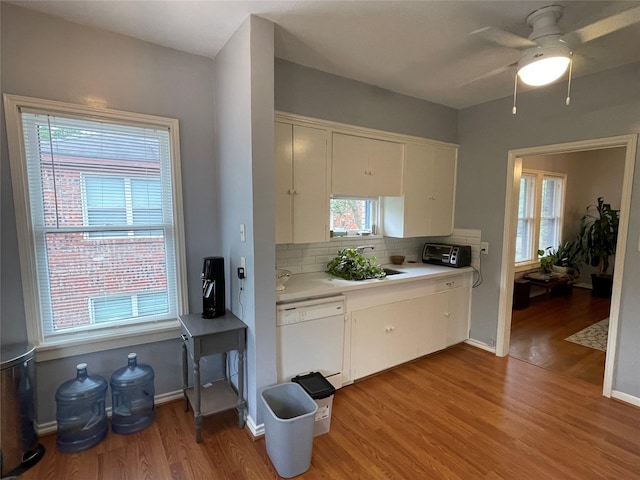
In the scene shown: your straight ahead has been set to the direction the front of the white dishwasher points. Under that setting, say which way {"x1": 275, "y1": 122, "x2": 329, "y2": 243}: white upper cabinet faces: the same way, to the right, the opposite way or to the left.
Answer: the same way

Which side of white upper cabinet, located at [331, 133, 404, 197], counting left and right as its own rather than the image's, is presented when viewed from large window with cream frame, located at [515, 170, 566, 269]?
left

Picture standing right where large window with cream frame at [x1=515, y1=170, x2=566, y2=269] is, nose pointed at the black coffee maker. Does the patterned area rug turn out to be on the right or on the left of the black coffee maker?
left

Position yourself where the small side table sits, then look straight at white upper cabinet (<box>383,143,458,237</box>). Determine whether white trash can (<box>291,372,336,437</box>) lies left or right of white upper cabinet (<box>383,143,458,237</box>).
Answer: right

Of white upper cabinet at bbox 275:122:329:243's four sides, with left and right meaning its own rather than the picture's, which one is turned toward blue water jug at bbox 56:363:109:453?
right

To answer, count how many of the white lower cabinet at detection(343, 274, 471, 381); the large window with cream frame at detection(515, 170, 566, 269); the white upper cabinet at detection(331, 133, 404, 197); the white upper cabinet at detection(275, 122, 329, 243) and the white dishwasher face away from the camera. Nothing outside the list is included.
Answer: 0

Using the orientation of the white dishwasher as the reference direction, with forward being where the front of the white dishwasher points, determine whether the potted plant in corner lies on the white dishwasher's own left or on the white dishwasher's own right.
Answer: on the white dishwasher's own left

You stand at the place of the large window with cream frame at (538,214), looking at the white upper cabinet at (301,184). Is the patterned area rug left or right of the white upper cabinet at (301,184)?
left

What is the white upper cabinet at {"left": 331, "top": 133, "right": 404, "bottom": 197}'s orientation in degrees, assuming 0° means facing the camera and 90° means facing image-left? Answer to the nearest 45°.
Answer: approximately 315°

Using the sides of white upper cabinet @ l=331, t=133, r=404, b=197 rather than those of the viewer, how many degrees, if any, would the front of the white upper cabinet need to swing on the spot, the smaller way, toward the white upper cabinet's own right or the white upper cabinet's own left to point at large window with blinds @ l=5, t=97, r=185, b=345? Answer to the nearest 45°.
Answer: approximately 90° to the white upper cabinet's own right

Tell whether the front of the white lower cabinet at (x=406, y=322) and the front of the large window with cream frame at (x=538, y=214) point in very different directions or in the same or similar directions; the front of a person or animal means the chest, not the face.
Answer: same or similar directions

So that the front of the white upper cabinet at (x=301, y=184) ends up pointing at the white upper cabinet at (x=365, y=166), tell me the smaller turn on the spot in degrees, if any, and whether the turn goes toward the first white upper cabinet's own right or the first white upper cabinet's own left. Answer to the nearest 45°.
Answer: approximately 90° to the first white upper cabinet's own left

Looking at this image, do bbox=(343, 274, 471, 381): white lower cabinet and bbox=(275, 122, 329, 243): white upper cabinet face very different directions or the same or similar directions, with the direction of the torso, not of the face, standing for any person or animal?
same or similar directions

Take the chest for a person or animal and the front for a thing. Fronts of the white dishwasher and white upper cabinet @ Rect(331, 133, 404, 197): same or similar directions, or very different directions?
same or similar directions

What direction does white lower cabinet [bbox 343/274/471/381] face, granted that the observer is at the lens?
facing the viewer and to the right of the viewer

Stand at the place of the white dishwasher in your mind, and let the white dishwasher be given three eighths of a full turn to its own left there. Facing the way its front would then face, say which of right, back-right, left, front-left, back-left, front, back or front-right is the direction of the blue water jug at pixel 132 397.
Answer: left

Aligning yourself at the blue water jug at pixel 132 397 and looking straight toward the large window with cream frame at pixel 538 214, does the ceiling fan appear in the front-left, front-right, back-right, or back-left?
front-right
